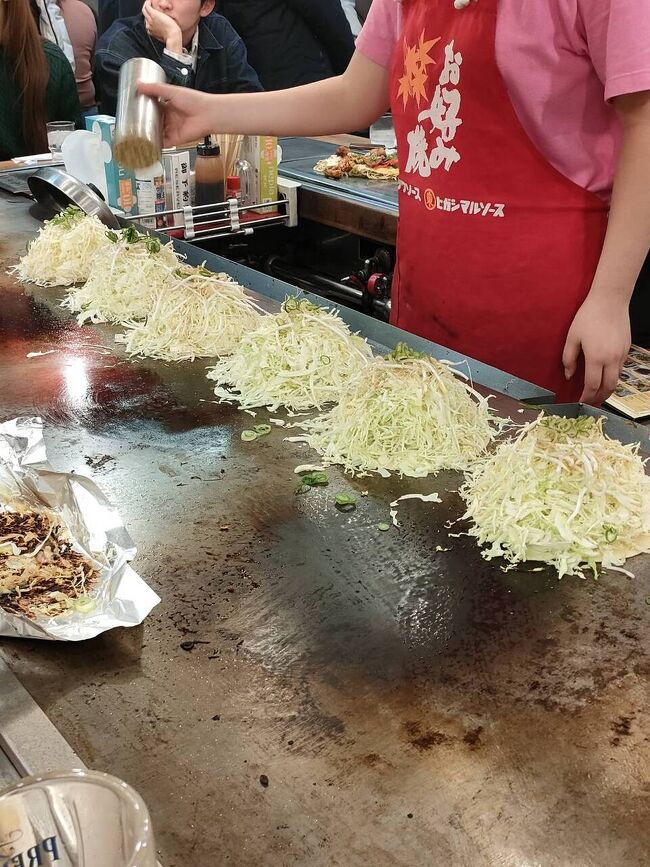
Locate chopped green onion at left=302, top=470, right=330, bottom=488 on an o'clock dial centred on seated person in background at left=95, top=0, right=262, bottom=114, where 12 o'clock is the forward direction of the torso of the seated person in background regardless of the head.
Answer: The chopped green onion is roughly at 12 o'clock from the seated person in background.

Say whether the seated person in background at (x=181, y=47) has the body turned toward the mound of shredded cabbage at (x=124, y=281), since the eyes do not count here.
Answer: yes

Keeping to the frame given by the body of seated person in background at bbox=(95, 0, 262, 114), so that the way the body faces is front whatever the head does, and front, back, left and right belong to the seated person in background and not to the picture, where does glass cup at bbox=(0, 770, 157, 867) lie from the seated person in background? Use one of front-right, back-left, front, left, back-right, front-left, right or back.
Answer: front

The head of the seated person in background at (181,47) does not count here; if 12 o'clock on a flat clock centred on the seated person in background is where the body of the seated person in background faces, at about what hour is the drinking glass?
The drinking glass is roughly at 1 o'clock from the seated person in background.

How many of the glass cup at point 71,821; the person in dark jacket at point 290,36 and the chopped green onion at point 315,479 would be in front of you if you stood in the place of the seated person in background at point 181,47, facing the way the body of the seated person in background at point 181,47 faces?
2

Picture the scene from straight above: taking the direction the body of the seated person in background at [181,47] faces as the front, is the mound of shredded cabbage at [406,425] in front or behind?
in front

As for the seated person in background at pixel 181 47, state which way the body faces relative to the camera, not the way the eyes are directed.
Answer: toward the camera

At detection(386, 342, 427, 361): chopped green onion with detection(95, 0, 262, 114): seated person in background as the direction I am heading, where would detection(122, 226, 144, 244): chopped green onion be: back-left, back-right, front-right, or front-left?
front-left

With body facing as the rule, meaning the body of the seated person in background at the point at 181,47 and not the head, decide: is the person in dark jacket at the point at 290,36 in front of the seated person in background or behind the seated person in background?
behind

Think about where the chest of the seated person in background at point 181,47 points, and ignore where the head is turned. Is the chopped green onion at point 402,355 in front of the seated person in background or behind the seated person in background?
in front

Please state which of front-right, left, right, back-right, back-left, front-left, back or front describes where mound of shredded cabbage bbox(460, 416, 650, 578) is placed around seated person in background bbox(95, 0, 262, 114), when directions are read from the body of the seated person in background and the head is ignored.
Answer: front

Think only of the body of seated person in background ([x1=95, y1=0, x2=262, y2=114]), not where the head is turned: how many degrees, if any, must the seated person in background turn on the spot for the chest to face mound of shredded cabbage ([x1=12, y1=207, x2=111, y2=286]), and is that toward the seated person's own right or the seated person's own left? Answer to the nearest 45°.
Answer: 0° — they already face it

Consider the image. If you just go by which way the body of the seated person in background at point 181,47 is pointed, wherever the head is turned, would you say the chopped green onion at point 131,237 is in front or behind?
in front

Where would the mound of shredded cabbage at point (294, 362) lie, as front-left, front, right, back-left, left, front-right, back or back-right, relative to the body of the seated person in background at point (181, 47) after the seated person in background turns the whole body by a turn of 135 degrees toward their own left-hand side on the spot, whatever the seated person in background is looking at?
back-right
